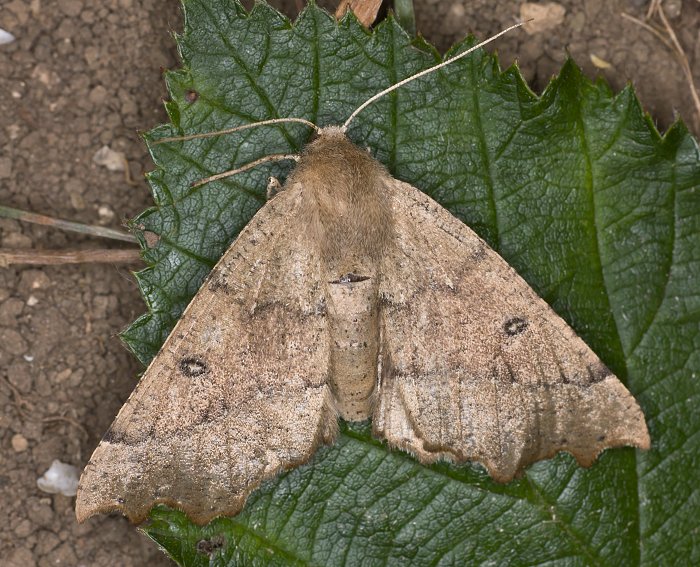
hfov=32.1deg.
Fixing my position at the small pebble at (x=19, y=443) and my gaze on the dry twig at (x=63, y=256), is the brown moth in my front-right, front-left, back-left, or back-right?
front-right

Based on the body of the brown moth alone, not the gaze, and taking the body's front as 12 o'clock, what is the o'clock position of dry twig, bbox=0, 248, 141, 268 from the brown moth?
The dry twig is roughly at 10 o'clock from the brown moth.

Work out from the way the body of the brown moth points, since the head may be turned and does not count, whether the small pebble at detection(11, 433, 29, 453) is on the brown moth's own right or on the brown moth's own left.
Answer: on the brown moth's own left

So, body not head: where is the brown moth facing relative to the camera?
away from the camera
